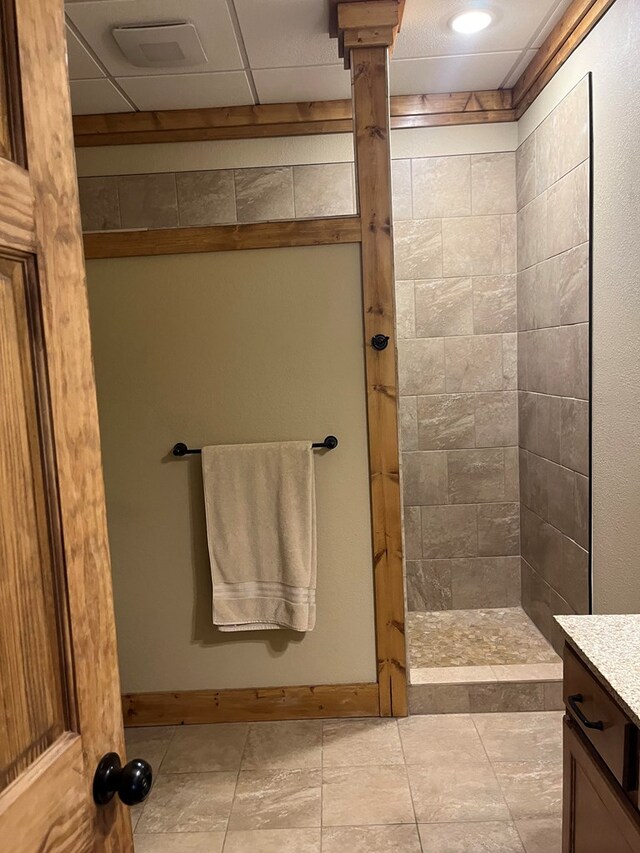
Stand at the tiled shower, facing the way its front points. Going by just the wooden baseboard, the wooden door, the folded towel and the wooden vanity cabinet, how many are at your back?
0

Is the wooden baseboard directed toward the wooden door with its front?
yes

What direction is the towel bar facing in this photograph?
toward the camera

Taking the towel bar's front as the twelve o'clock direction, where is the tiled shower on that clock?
The tiled shower is roughly at 8 o'clock from the towel bar.

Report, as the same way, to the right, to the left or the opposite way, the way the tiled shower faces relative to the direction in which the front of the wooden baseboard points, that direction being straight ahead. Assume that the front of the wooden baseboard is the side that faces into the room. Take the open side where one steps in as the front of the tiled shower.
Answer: the same way

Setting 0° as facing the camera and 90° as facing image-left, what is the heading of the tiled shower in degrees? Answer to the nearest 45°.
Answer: approximately 0°

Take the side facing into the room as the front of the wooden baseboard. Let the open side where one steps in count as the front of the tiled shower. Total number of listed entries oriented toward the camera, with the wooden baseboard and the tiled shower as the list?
2

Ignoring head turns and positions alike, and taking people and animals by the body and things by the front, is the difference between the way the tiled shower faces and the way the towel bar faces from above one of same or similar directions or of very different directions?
same or similar directions

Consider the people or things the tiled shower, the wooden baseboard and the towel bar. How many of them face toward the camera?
3

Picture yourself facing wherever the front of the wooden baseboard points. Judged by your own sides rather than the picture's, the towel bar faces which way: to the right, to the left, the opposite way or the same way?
the same way

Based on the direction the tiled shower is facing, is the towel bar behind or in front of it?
in front
